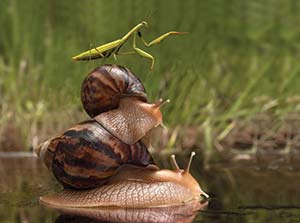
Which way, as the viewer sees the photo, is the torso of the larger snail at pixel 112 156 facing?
to the viewer's right
